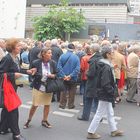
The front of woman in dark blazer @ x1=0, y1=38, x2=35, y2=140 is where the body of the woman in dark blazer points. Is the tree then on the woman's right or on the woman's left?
on the woman's left

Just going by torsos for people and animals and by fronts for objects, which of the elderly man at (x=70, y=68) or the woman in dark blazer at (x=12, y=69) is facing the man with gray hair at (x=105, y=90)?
the woman in dark blazer

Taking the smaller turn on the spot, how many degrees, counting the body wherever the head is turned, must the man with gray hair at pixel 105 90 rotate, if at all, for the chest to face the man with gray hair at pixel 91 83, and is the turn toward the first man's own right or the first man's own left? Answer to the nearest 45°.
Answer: approximately 90° to the first man's own left

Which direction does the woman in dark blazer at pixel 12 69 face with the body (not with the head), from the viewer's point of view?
to the viewer's right

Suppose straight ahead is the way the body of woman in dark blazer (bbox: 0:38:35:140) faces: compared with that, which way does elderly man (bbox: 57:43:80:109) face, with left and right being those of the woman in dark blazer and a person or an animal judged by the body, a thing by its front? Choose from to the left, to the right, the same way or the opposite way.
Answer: to the left

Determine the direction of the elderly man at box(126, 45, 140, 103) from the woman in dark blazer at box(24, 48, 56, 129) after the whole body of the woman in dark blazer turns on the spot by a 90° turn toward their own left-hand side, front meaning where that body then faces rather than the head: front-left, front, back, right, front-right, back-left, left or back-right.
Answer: front

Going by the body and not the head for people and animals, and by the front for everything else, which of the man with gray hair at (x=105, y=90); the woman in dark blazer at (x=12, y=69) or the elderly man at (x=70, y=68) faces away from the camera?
the elderly man

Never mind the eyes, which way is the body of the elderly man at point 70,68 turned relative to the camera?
away from the camera

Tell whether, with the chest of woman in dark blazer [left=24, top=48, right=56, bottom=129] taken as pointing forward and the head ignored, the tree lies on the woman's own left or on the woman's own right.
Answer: on the woman's own left

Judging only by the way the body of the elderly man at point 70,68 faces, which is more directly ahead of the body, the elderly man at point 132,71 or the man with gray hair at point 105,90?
the elderly man

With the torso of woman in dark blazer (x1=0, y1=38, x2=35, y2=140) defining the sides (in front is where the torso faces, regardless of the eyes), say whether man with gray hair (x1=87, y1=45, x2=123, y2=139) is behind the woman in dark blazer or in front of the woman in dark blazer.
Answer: in front
